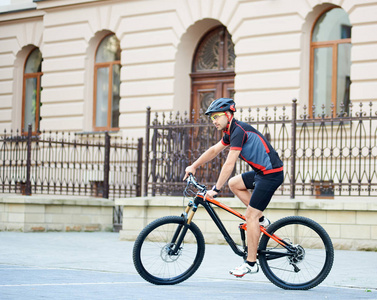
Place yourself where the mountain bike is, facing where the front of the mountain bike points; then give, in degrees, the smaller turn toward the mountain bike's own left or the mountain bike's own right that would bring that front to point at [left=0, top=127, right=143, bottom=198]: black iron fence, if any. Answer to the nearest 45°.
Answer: approximately 45° to the mountain bike's own right

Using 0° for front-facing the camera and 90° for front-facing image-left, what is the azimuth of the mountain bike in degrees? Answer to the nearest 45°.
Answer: approximately 90°
